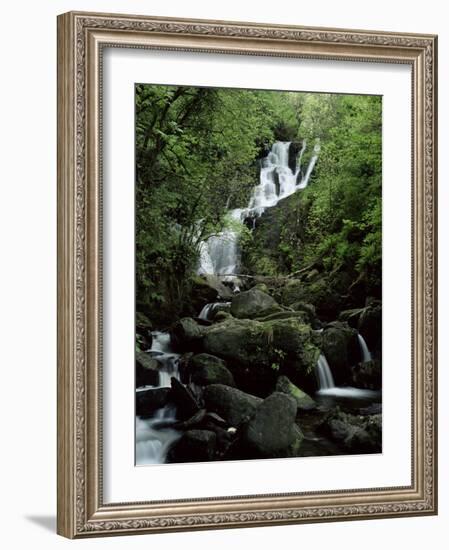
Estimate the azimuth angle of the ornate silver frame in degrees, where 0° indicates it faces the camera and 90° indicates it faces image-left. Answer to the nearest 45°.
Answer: approximately 315°
